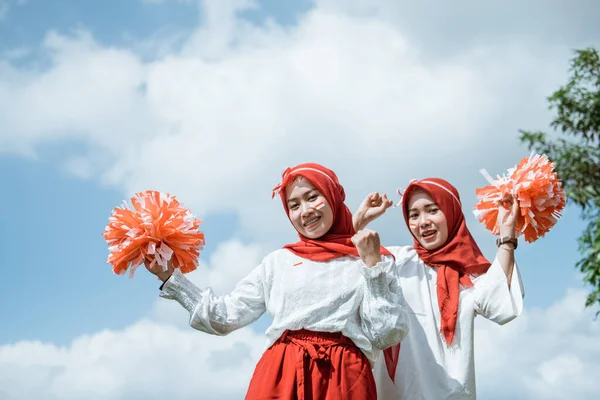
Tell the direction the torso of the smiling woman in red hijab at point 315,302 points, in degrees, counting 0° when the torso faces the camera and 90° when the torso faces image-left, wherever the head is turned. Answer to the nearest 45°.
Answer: approximately 0°

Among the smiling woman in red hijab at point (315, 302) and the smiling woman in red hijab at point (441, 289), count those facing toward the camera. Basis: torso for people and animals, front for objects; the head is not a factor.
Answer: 2

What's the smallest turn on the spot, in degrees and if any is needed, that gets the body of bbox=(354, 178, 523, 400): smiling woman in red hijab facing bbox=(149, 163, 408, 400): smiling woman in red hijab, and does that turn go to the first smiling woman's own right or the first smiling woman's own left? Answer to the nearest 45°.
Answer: approximately 45° to the first smiling woman's own right

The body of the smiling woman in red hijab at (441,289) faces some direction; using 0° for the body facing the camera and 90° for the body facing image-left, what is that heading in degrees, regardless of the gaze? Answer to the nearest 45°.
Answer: approximately 0°
